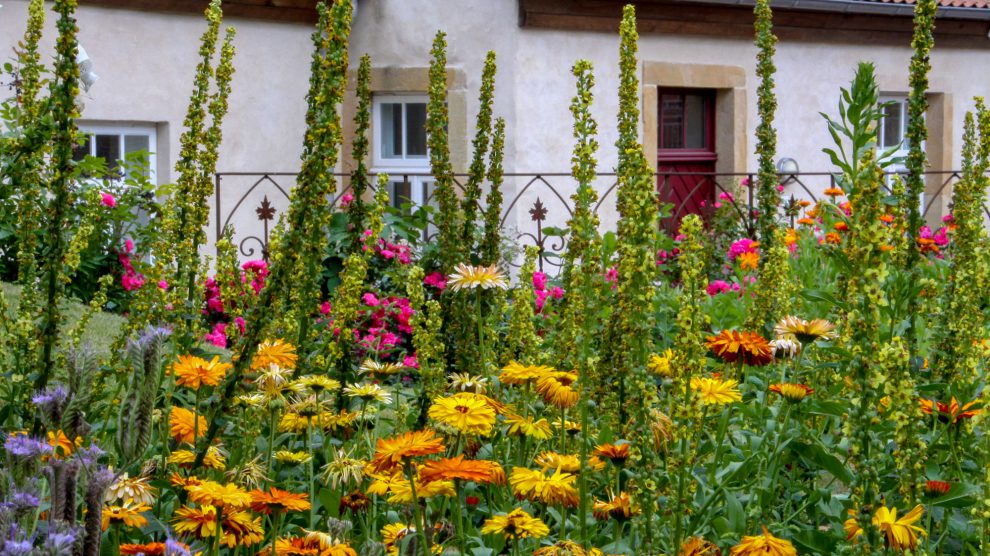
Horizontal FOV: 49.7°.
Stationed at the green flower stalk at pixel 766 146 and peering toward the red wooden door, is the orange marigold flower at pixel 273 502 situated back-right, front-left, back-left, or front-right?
back-left

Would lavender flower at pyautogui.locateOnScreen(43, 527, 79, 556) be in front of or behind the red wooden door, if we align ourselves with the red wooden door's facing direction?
in front

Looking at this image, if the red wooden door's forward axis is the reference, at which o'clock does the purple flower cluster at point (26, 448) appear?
The purple flower cluster is roughly at 12 o'clock from the red wooden door.

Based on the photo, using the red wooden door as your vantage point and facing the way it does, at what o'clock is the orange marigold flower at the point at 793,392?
The orange marigold flower is roughly at 12 o'clock from the red wooden door.

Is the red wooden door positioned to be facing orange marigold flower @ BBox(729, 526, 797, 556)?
yes

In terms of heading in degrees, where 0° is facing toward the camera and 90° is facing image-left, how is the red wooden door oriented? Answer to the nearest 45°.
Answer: approximately 0°

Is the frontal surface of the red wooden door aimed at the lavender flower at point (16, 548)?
yes

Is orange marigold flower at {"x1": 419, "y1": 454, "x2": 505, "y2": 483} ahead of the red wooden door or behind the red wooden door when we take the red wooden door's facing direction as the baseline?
ahead

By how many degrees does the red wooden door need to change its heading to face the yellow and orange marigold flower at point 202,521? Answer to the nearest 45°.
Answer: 0° — it already faces it
